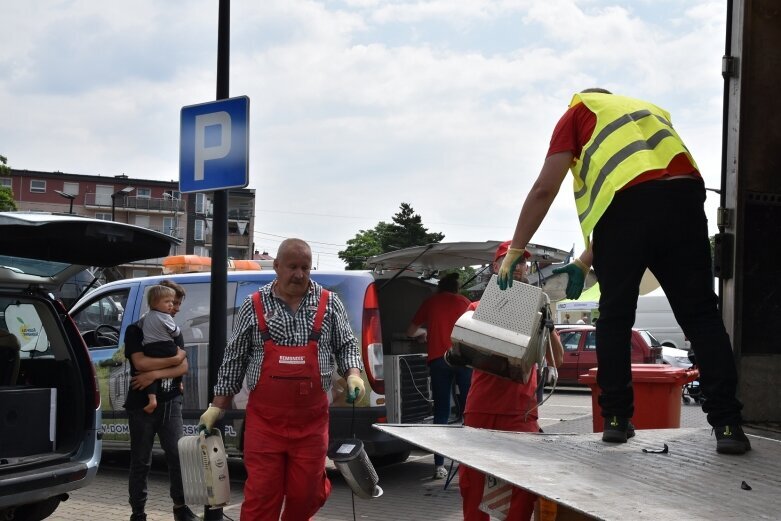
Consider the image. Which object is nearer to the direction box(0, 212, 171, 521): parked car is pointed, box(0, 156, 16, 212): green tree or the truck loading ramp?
the green tree

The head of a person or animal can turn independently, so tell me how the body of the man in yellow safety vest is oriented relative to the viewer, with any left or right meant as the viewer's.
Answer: facing away from the viewer and to the left of the viewer

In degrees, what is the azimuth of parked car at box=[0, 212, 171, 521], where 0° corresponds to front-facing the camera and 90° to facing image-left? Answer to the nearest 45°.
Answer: approximately 135°

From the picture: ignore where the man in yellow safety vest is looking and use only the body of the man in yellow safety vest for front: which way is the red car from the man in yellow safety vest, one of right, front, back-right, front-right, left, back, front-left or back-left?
front-right

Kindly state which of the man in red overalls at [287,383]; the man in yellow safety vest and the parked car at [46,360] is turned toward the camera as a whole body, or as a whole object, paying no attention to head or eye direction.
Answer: the man in red overalls
